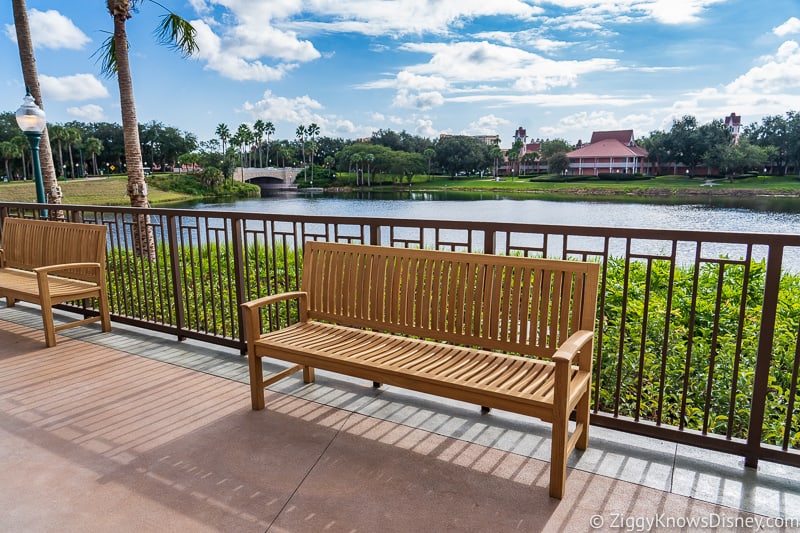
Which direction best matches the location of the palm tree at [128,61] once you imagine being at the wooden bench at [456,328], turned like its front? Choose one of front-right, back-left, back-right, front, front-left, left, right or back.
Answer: right

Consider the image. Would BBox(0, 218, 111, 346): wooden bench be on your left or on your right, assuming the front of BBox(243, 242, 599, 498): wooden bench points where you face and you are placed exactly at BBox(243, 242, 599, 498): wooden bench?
on your right

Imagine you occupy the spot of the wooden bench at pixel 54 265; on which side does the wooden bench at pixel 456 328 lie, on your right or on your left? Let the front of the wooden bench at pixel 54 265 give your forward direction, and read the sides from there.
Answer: on your left

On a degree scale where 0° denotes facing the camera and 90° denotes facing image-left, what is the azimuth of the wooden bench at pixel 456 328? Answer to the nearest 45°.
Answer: approximately 45°

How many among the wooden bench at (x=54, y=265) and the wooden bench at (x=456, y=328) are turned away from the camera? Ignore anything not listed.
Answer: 0

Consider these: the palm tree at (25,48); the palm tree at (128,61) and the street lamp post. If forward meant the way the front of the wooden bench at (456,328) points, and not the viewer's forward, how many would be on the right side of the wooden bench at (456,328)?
3

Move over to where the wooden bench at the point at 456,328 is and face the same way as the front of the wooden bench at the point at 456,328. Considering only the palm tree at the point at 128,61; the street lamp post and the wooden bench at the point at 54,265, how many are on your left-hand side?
0

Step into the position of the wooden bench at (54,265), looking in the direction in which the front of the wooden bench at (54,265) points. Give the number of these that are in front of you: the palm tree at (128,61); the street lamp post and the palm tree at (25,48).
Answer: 0

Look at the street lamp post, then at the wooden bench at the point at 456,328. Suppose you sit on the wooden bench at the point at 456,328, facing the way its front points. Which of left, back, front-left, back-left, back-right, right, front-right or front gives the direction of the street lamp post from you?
right

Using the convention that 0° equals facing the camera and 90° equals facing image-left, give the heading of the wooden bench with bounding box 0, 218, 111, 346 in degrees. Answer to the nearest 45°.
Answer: approximately 45°

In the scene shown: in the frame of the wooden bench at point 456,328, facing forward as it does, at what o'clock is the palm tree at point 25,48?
The palm tree is roughly at 3 o'clock from the wooden bench.
